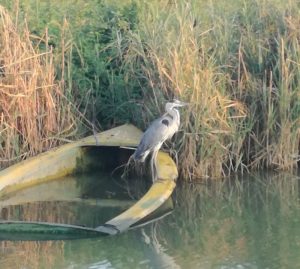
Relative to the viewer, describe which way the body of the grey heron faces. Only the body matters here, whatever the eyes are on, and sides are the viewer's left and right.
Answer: facing to the right of the viewer
